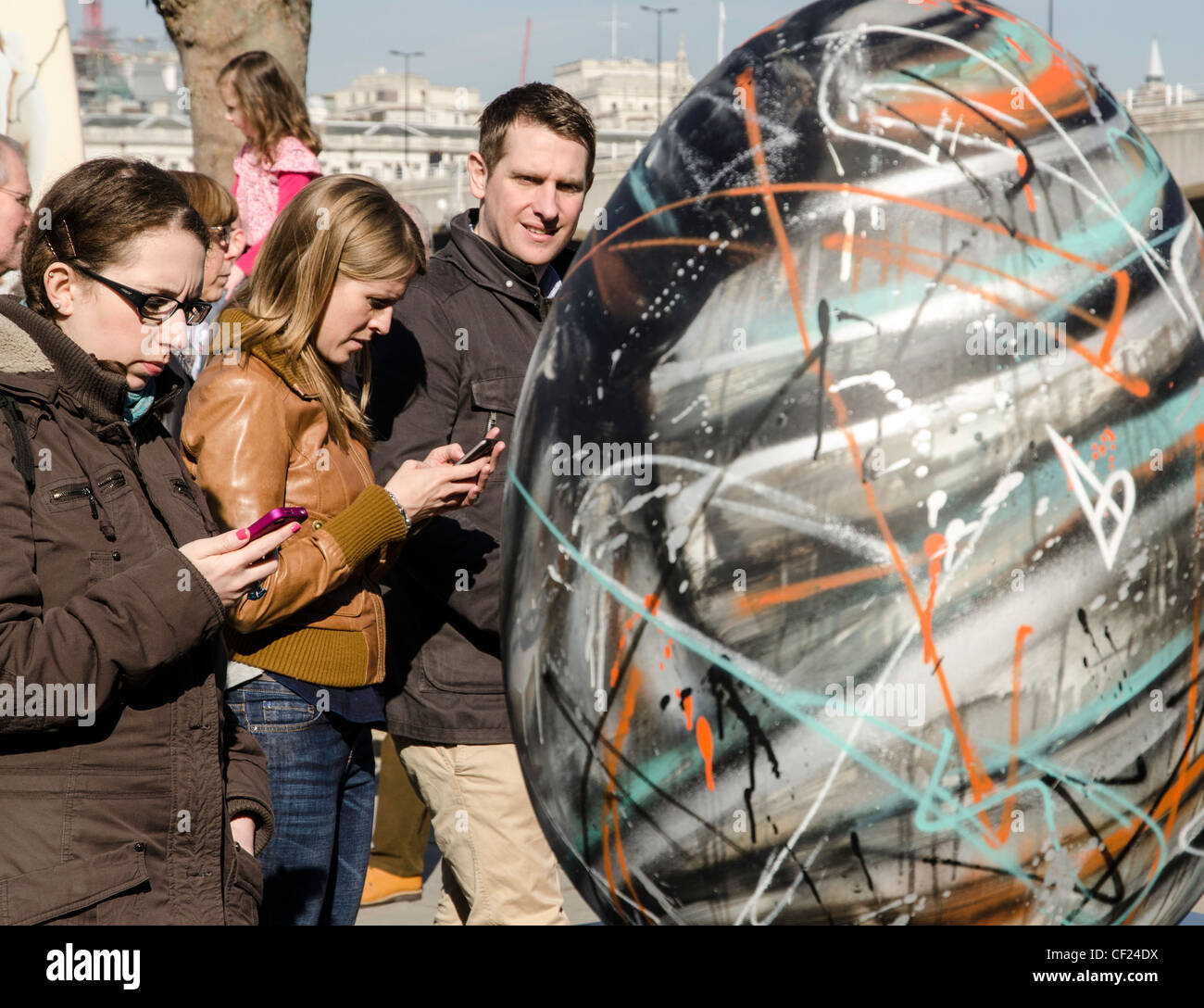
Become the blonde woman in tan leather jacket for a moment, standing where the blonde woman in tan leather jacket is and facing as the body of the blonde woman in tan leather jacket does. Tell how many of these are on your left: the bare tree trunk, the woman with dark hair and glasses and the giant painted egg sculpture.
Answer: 1

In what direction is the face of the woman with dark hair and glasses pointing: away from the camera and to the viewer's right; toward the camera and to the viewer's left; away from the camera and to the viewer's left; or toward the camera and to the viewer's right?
toward the camera and to the viewer's right

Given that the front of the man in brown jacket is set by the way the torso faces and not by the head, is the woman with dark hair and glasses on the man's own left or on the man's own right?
on the man's own right

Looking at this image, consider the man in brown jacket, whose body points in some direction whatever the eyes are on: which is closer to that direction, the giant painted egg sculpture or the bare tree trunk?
the giant painted egg sculpture

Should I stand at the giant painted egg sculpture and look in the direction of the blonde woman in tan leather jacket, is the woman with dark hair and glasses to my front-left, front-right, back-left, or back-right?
front-left

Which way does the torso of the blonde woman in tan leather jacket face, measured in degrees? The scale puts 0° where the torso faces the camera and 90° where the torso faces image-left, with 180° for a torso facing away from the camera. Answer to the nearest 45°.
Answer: approximately 270°

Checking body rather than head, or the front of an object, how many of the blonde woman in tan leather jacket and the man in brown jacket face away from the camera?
0

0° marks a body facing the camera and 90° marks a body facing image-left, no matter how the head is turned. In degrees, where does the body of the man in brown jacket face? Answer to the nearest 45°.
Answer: approximately 315°

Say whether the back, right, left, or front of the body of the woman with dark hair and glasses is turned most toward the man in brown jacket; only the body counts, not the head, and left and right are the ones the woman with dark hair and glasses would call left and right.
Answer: left

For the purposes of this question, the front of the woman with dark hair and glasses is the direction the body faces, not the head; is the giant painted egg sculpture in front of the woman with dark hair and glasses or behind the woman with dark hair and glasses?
in front

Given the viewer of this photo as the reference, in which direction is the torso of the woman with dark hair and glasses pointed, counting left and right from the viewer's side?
facing the viewer and to the right of the viewer

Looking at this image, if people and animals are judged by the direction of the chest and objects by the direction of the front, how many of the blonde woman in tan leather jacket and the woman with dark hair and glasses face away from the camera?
0

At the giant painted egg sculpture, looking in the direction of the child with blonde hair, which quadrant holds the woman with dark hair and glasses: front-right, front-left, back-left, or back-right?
front-left
